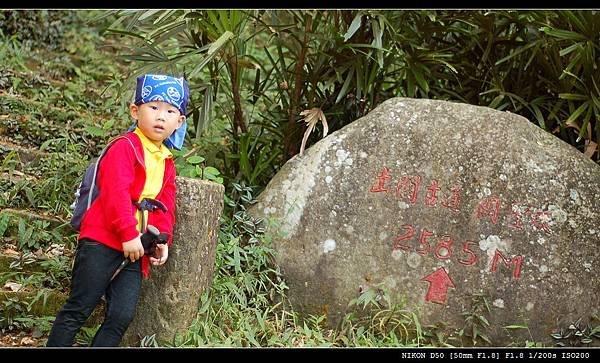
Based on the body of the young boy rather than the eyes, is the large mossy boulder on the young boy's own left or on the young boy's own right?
on the young boy's own left

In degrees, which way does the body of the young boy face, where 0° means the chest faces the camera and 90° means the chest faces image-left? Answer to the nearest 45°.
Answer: approximately 315°
